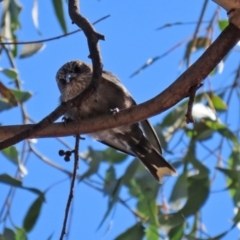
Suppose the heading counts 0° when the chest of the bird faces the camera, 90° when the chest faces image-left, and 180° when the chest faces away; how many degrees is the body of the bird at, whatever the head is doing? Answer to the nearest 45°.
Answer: approximately 45°

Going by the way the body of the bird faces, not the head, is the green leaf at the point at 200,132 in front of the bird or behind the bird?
behind

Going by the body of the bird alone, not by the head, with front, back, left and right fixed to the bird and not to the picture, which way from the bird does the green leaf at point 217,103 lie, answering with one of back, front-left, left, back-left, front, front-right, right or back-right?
back

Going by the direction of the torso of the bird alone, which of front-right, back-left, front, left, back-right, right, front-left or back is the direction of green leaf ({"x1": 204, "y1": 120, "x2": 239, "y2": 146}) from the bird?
back
